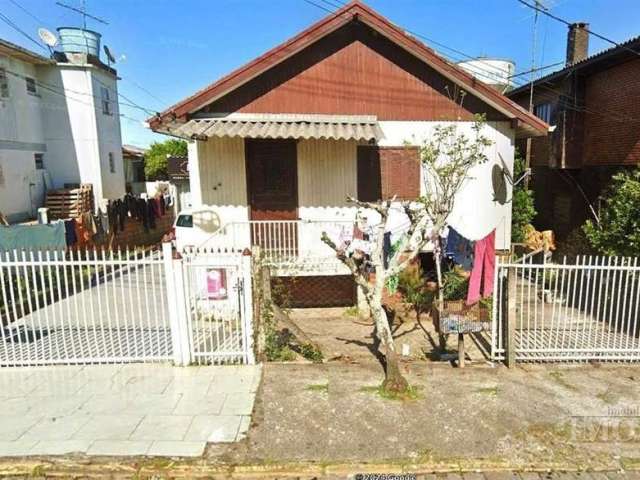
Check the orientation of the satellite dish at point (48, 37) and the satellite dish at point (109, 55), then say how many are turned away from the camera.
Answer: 0

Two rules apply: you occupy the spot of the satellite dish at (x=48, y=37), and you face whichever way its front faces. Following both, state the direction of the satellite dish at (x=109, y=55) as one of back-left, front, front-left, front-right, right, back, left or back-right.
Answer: left

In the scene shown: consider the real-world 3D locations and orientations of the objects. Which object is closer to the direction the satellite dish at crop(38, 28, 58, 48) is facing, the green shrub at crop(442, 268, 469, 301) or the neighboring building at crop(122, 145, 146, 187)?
the green shrub
